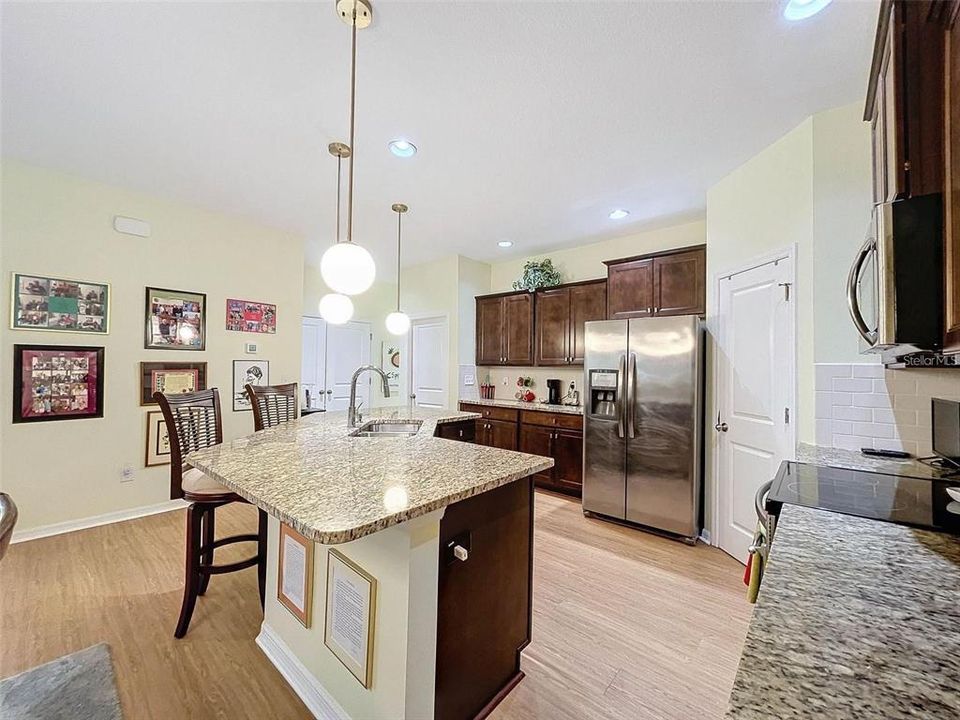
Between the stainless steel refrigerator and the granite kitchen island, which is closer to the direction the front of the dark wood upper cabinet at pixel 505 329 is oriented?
the granite kitchen island

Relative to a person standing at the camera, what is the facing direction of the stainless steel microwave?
facing to the left of the viewer

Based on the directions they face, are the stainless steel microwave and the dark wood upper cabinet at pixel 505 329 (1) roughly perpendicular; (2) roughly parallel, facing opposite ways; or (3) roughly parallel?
roughly perpendicular

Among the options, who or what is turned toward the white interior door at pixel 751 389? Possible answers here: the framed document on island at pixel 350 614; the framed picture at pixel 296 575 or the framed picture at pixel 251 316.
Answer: the framed picture at pixel 251 316

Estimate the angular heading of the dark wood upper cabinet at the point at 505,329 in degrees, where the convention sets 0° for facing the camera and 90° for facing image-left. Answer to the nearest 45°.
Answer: approximately 45°

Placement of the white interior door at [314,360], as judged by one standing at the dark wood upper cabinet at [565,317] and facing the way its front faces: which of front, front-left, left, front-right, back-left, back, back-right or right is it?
front-right

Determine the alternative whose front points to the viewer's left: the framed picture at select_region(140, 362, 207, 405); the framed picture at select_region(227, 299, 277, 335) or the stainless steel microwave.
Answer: the stainless steel microwave

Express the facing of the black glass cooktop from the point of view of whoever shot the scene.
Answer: facing to the left of the viewer

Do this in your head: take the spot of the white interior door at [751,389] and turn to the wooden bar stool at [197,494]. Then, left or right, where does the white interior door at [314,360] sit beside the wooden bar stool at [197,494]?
right

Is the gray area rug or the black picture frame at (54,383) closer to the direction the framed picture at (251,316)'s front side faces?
the gray area rug

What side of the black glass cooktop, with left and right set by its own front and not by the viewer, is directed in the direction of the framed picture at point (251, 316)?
front

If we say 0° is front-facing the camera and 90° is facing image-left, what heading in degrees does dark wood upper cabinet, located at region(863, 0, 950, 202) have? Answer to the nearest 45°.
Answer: approximately 90°
